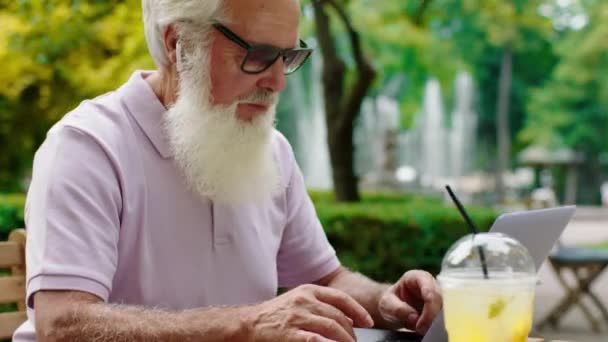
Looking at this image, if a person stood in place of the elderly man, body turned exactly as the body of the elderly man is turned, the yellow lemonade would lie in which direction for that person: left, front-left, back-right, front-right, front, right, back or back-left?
front

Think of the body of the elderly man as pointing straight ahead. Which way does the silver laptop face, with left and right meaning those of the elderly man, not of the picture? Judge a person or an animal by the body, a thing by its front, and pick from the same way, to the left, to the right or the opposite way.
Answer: the opposite way

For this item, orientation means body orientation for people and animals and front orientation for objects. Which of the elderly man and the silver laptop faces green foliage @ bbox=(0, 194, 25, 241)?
the silver laptop

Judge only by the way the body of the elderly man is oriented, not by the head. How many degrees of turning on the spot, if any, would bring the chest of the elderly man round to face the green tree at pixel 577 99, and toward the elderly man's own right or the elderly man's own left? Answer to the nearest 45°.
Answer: approximately 90° to the elderly man's own left

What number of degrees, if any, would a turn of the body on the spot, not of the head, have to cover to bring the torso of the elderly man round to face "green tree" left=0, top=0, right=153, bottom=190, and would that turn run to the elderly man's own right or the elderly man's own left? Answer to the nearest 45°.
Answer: approximately 135° to the elderly man's own left

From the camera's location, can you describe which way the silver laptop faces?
facing away from the viewer and to the left of the viewer

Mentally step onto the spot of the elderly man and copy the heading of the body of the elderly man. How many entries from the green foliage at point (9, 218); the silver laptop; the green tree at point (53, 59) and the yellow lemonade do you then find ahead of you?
2

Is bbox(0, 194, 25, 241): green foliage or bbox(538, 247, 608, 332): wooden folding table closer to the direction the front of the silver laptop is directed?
the green foliage

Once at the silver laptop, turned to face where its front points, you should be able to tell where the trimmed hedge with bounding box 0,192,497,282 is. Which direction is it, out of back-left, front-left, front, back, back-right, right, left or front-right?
front-right

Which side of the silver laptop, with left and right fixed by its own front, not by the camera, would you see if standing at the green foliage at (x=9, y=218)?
front

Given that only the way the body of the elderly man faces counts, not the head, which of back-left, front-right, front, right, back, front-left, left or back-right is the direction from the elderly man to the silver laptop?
front

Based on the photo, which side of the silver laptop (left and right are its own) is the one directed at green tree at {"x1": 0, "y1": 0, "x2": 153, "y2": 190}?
front

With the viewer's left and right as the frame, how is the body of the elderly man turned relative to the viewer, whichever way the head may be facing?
facing the viewer and to the right of the viewer
